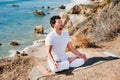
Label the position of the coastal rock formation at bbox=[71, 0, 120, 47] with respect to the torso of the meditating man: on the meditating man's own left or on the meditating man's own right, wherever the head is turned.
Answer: on the meditating man's own left

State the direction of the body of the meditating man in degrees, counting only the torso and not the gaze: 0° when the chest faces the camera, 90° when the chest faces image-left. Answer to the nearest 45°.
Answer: approximately 315°
